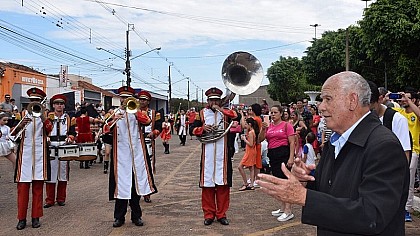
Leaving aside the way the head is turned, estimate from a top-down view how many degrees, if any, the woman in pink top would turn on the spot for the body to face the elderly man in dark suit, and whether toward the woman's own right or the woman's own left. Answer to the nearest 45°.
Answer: approximately 45° to the woman's own left

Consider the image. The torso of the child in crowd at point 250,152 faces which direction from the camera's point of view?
to the viewer's left

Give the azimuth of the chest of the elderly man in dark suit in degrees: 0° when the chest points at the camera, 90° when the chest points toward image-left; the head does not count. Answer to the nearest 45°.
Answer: approximately 90°

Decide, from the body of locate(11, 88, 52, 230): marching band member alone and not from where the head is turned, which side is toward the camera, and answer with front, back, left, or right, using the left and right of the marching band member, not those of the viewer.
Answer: front

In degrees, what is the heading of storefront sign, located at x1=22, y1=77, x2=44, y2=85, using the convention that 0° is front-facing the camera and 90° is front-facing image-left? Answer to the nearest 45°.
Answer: approximately 315°

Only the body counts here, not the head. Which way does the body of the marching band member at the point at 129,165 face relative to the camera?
toward the camera

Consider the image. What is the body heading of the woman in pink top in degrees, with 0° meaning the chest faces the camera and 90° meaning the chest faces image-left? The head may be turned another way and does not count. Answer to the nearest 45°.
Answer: approximately 45°

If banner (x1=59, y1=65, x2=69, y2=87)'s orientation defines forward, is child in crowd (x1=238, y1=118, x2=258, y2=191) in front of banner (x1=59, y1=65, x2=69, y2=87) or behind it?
in front

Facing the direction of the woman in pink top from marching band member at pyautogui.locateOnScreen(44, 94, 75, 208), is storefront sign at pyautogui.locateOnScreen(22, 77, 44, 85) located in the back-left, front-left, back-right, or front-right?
back-left

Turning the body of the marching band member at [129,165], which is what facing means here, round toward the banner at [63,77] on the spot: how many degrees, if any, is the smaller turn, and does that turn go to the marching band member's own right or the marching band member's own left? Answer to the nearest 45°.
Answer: approximately 180°

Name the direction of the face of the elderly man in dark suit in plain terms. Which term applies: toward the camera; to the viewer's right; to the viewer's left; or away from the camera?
to the viewer's left

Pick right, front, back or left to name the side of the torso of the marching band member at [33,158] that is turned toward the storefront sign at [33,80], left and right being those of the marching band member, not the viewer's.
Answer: back

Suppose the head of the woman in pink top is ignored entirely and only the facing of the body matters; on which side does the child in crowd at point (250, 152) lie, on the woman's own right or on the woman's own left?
on the woman's own right
